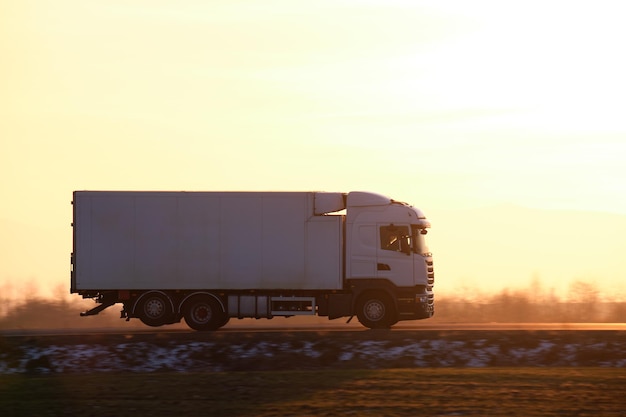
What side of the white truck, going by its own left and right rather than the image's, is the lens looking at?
right
